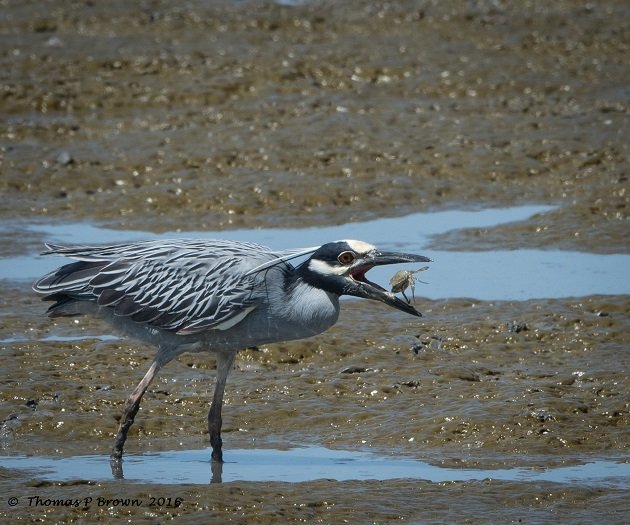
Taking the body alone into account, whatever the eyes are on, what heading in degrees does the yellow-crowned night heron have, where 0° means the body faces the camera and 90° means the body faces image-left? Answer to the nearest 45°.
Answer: approximately 270°
